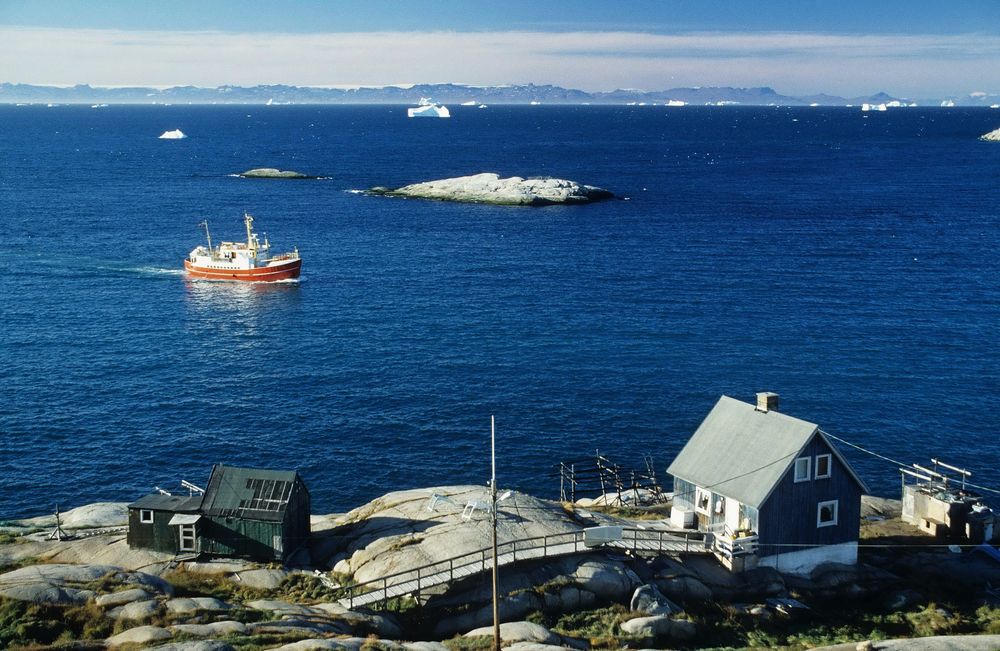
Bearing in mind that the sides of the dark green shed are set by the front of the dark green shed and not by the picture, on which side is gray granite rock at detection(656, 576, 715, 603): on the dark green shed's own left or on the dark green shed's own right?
on the dark green shed's own left

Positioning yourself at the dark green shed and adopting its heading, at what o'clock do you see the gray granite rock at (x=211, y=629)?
The gray granite rock is roughly at 12 o'clock from the dark green shed.

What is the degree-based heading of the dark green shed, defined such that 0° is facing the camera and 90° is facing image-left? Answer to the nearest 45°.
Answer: approximately 0°

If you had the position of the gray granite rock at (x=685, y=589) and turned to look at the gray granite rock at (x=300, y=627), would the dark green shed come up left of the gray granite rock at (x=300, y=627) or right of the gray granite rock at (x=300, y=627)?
right

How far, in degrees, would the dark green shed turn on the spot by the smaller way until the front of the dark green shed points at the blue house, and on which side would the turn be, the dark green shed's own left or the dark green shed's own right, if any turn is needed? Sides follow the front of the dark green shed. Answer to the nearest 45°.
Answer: approximately 90° to the dark green shed's own left

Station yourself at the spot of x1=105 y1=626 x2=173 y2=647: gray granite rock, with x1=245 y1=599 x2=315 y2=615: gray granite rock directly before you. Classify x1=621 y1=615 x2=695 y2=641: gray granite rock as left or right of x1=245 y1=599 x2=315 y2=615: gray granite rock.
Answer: right

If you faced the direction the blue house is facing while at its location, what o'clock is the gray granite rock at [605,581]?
The gray granite rock is roughly at 12 o'clock from the blue house.

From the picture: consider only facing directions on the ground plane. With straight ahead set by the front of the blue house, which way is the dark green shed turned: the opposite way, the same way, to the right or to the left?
to the left

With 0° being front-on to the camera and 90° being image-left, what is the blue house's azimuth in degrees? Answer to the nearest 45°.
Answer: approximately 45°

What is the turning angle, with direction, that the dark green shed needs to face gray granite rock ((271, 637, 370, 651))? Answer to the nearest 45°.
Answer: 0° — it already faces it

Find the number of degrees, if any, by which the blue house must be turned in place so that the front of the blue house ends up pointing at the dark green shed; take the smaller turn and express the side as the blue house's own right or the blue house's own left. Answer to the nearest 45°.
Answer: approximately 45° to the blue house's own right
